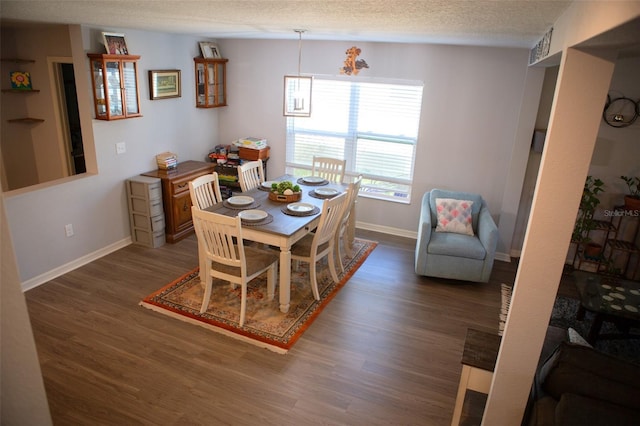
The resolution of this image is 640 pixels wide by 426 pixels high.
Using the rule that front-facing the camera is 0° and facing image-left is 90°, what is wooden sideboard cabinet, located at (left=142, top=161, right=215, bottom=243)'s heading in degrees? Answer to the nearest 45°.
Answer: approximately 315°

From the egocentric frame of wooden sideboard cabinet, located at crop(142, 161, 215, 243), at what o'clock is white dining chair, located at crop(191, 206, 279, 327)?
The white dining chair is roughly at 1 o'clock from the wooden sideboard cabinet.

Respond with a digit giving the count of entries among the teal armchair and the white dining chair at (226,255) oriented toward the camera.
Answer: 1

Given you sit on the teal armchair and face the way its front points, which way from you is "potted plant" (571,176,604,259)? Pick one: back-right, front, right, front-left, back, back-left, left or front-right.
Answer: back-left

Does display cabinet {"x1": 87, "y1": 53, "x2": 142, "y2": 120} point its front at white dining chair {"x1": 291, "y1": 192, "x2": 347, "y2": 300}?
yes

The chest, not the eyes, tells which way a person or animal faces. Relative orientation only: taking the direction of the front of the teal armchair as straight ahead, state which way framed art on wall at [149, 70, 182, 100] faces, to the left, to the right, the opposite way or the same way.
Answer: to the left

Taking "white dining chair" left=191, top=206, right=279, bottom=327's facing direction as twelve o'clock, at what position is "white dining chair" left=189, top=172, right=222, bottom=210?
"white dining chair" left=189, top=172, right=222, bottom=210 is roughly at 10 o'clock from "white dining chair" left=191, top=206, right=279, bottom=327.

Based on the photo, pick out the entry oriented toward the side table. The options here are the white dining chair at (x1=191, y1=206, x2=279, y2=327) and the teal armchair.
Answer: the teal armchair

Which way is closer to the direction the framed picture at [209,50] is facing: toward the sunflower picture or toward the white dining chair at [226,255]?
the white dining chair
